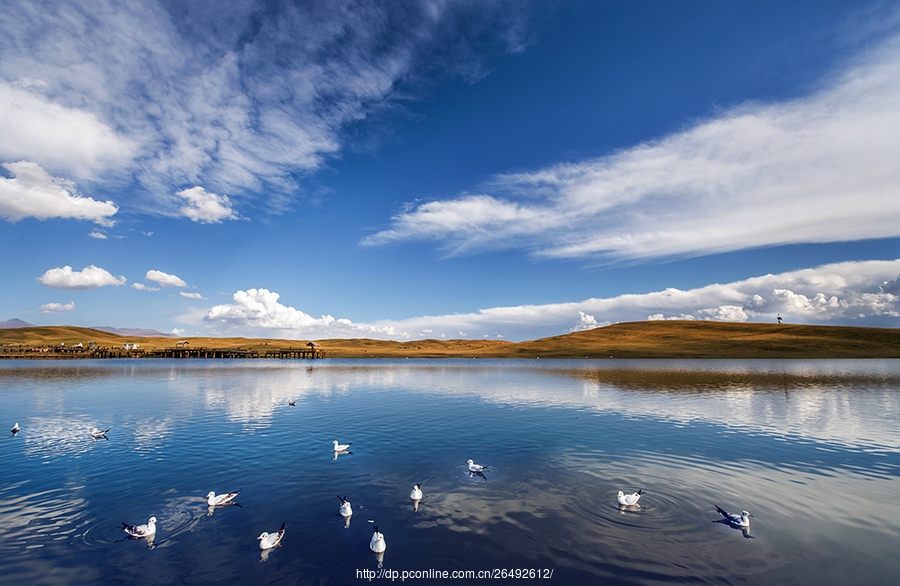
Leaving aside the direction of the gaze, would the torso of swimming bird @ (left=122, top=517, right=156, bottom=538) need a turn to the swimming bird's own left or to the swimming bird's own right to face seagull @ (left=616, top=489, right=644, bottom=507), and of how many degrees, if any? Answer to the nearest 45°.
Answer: approximately 45° to the swimming bird's own right

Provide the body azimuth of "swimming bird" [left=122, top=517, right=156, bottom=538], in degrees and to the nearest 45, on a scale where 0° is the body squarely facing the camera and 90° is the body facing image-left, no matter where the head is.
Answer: approximately 270°

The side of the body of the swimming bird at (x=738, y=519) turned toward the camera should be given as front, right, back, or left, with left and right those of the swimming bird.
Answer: right

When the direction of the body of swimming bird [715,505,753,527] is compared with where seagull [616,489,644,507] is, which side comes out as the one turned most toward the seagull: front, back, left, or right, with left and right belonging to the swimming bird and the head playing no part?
back
